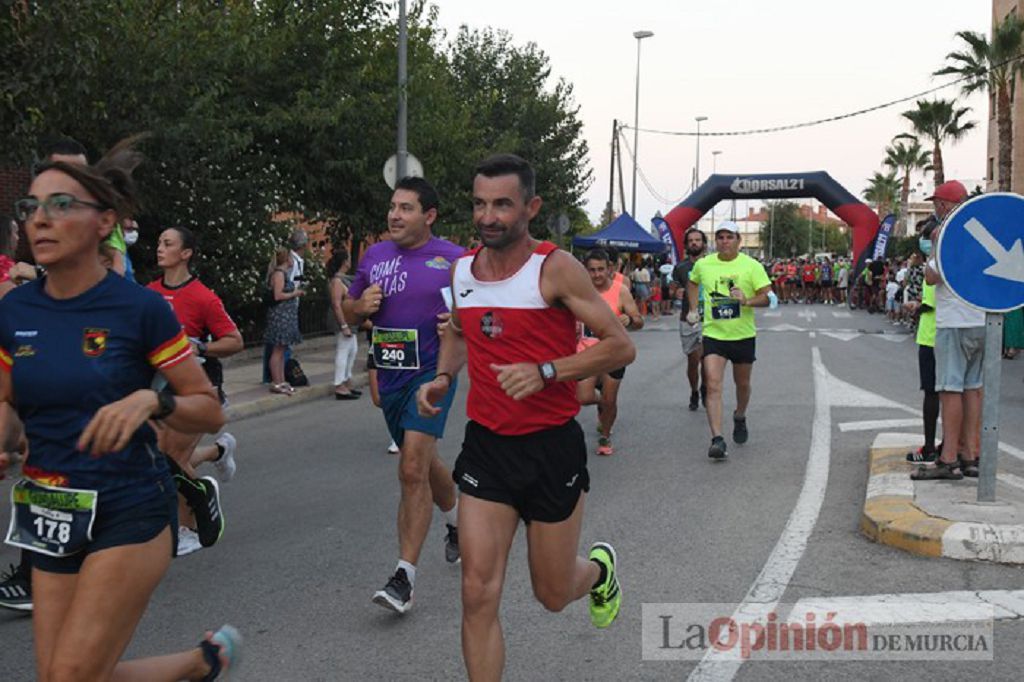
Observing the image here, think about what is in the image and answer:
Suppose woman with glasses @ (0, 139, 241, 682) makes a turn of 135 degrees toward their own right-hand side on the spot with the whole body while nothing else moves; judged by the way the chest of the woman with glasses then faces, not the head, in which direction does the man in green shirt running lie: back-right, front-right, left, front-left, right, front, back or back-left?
front-right

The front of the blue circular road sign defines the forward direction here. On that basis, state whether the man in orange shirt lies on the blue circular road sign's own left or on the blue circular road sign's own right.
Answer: on the blue circular road sign's own right

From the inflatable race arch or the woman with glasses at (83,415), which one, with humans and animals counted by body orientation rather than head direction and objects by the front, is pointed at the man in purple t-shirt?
the inflatable race arch

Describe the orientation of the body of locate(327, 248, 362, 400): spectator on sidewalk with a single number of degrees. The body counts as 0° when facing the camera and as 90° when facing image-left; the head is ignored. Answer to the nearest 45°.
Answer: approximately 270°

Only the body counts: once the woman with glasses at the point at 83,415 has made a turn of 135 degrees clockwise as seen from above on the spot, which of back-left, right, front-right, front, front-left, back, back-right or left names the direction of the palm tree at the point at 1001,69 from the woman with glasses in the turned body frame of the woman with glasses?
front-right

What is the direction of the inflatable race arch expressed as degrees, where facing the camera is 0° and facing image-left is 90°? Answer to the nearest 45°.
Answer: approximately 0°

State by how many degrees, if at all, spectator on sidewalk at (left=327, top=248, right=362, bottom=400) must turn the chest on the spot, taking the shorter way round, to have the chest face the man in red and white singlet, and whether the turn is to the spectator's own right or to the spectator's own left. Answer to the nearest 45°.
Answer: approximately 90° to the spectator's own right

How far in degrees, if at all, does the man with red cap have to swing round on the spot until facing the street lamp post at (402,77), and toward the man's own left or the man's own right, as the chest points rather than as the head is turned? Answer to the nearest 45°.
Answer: approximately 45° to the man's own right

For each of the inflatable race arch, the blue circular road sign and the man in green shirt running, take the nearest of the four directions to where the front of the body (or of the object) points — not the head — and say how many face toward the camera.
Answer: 3

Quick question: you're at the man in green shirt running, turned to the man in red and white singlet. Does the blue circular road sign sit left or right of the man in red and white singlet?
left

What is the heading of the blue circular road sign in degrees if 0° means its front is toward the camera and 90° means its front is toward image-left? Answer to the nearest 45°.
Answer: approximately 0°

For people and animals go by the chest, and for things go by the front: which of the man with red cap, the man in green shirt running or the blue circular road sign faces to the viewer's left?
the man with red cap

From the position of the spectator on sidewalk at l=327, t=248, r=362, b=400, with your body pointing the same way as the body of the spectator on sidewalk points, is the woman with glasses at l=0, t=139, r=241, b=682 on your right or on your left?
on your right

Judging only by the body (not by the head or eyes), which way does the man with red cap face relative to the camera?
to the viewer's left
